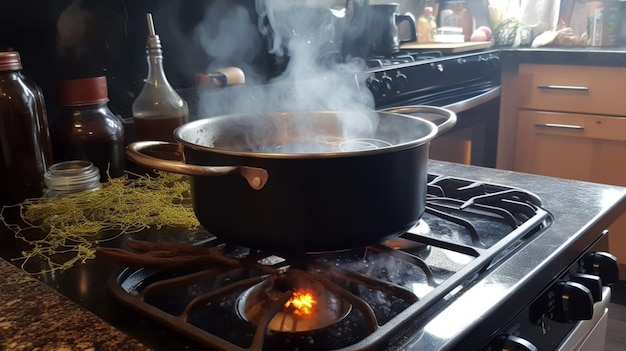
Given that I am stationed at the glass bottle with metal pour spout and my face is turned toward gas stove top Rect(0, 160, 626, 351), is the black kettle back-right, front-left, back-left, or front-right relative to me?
back-left

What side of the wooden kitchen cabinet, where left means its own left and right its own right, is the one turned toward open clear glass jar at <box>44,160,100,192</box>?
front

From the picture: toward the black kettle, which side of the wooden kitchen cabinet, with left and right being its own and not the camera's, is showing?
right

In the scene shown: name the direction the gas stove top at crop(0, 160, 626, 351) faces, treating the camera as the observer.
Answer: facing the viewer and to the right of the viewer

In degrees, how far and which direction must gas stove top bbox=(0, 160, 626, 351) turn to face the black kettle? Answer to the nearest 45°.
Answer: approximately 135° to its left

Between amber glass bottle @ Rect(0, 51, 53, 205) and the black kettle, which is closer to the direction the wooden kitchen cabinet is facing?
the amber glass bottle

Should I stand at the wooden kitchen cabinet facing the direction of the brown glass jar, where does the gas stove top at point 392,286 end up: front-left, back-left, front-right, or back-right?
front-left

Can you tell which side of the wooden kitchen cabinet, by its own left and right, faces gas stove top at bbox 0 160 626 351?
front

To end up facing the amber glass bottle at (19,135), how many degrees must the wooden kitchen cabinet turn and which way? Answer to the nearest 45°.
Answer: approximately 45° to its right

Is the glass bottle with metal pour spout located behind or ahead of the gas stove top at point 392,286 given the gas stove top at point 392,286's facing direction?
behind

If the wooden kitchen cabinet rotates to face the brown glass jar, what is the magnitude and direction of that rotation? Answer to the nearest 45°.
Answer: approximately 45° to its right

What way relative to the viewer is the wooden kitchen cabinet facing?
toward the camera

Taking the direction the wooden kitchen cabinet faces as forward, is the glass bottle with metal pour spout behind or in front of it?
in front

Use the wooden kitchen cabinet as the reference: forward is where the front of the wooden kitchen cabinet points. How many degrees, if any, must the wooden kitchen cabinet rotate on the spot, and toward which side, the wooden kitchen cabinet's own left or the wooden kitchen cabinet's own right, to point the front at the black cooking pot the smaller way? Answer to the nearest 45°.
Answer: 0° — it already faces it

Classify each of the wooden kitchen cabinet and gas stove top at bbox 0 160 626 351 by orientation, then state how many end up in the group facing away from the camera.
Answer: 0
